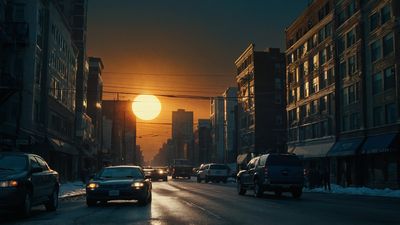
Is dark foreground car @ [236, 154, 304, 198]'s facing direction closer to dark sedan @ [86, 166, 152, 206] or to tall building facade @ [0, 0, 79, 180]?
the tall building facade

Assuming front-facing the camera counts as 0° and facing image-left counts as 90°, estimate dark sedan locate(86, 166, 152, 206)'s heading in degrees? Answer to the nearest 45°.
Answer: approximately 0°

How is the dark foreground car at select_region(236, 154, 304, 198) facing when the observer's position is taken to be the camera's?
facing away from the viewer and to the left of the viewer

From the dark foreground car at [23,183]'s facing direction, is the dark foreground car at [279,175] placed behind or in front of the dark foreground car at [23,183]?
behind

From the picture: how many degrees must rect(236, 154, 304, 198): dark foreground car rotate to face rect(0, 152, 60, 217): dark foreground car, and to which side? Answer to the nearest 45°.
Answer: approximately 90° to its left

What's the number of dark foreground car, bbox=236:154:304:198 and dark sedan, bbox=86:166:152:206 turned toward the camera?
1

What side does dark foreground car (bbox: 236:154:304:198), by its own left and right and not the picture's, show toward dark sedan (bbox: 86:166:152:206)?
left

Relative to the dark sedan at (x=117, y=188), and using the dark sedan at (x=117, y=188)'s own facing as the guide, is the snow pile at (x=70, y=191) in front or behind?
behind
